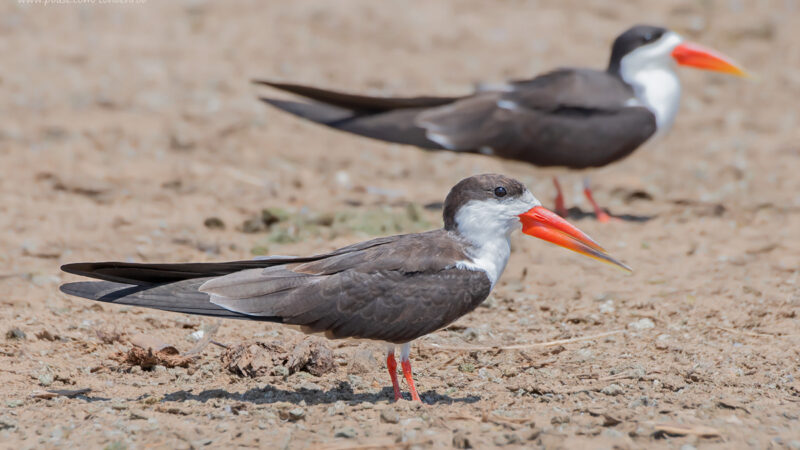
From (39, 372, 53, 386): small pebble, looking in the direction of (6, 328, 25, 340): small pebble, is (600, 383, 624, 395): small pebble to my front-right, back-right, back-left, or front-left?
back-right
